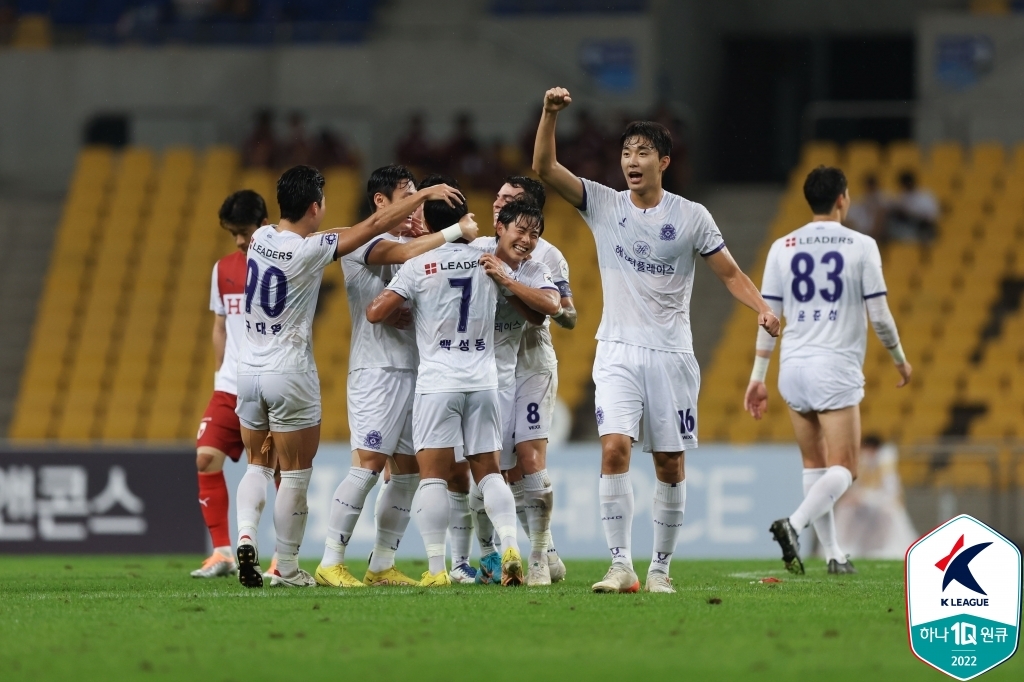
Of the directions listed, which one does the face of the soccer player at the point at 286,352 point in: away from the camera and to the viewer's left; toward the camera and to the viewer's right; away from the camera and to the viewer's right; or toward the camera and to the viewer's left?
away from the camera and to the viewer's right

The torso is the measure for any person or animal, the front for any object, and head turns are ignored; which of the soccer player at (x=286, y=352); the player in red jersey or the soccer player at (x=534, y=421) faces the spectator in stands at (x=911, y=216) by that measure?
the soccer player at (x=286, y=352)

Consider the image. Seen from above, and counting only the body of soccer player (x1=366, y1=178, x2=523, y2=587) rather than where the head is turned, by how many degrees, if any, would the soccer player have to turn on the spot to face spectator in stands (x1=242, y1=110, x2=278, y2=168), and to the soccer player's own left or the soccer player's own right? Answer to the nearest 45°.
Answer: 0° — they already face them

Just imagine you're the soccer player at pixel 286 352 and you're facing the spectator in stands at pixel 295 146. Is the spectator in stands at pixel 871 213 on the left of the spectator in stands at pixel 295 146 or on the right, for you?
right

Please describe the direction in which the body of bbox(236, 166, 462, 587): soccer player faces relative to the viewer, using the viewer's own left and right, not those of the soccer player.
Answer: facing away from the viewer and to the right of the viewer

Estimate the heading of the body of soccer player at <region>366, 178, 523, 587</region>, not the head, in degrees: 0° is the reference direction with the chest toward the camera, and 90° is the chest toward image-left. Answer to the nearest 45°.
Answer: approximately 180°

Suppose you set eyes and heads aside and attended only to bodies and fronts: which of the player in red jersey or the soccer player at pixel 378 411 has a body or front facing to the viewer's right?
the soccer player
